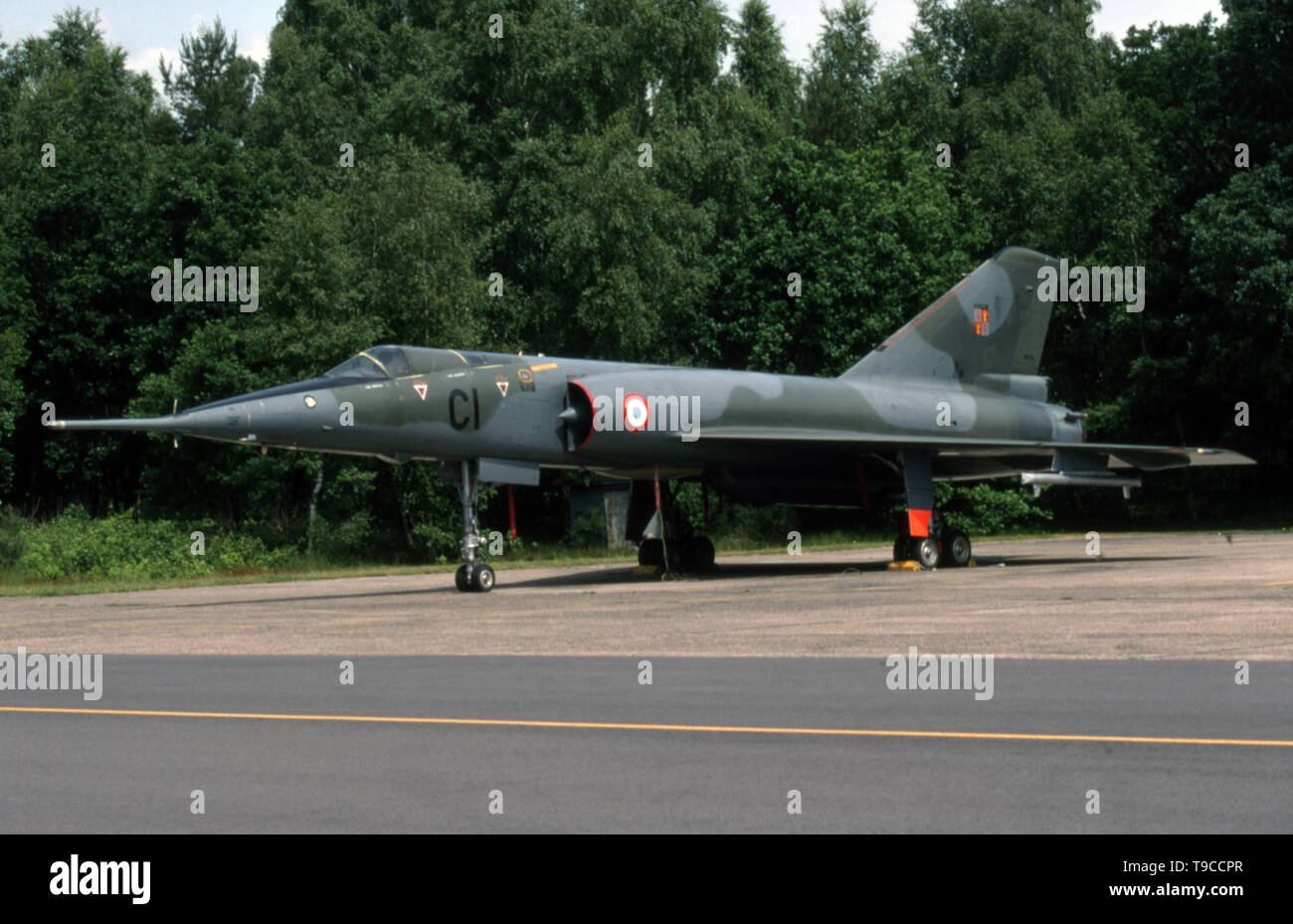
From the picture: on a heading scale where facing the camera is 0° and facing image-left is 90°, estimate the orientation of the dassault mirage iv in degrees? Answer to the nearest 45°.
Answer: approximately 45°
